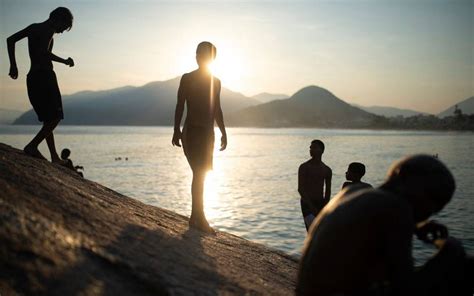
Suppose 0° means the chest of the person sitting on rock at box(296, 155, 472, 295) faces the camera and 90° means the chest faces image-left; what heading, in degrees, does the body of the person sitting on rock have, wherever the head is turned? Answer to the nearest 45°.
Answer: approximately 270°

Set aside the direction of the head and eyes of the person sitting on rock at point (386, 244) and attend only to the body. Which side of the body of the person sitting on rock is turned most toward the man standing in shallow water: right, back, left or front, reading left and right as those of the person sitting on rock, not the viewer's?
left

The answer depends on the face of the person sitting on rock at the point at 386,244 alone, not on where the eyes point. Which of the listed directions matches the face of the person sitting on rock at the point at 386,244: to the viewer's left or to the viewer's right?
to the viewer's right

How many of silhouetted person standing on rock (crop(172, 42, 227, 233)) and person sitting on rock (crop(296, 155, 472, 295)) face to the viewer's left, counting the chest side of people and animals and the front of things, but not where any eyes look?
0

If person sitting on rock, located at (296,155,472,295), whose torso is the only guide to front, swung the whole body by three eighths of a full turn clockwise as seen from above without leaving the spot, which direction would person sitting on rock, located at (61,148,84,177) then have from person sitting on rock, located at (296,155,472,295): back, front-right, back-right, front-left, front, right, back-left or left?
right

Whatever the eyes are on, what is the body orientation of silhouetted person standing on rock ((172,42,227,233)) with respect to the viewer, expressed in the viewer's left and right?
facing the viewer and to the right of the viewer

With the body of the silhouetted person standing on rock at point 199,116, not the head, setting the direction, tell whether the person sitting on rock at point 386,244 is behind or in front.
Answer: in front

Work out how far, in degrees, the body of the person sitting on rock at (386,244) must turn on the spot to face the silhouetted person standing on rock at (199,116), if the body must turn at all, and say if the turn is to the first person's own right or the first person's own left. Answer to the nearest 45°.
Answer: approximately 135° to the first person's own left
